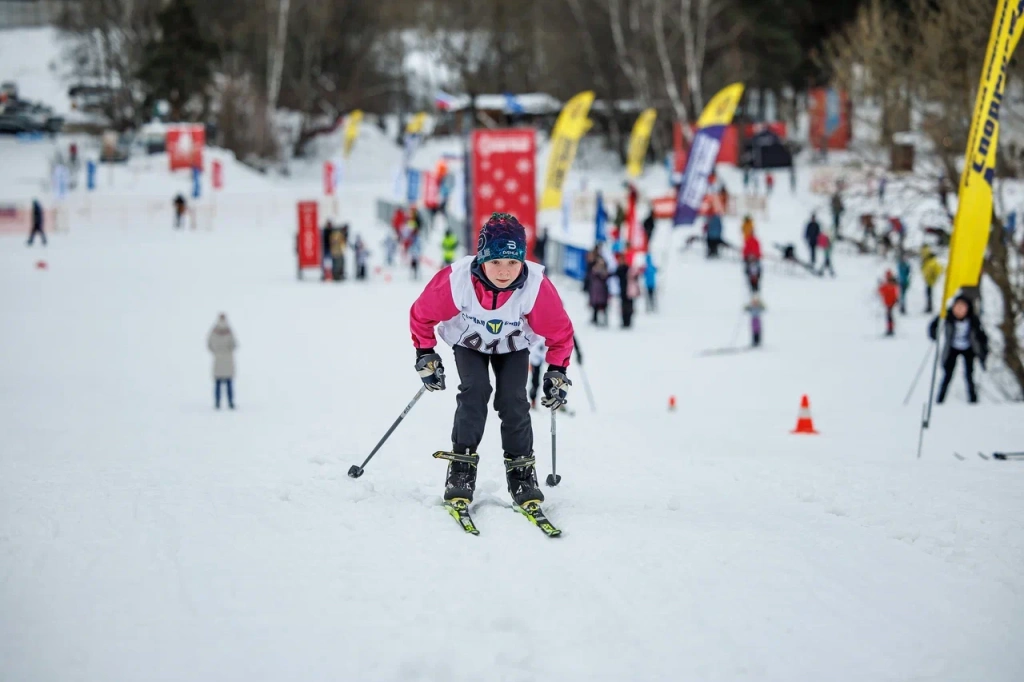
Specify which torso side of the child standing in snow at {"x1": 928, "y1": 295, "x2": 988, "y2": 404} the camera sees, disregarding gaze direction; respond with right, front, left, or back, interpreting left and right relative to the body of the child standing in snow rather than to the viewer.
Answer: front

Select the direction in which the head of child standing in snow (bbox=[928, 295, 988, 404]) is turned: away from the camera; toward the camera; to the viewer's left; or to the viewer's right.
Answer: toward the camera

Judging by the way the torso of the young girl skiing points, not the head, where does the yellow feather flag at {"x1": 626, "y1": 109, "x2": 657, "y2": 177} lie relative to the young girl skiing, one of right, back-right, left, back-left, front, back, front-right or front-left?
back

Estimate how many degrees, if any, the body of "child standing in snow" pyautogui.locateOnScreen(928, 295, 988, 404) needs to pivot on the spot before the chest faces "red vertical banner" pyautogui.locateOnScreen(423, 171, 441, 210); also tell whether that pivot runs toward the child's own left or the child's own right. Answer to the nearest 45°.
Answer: approximately 135° to the child's own right

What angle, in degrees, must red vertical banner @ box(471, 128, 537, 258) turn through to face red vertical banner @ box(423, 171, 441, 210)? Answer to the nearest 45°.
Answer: approximately 180°

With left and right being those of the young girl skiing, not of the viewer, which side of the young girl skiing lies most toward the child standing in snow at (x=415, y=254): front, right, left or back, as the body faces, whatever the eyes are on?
back

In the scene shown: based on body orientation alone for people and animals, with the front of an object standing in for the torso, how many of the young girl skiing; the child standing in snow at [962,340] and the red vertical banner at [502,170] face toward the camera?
3

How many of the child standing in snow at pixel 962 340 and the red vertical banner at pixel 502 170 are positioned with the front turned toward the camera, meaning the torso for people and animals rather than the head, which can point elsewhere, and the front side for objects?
2

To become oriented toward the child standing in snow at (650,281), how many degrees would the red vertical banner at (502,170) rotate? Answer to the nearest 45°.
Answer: approximately 45° to its left

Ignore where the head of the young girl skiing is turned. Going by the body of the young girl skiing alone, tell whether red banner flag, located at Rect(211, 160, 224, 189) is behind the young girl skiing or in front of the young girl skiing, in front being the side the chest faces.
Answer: behind

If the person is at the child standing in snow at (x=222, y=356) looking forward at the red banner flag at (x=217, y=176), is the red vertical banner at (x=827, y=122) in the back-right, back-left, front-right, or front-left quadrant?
front-right

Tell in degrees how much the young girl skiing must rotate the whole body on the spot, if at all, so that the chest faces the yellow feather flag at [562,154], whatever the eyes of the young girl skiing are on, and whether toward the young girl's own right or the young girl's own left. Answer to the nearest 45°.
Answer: approximately 180°

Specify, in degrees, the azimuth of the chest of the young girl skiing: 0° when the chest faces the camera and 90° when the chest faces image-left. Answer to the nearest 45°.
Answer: approximately 0°

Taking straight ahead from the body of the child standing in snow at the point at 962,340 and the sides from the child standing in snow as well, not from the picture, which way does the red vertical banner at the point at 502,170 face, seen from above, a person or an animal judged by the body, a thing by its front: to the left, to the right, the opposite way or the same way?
the same way

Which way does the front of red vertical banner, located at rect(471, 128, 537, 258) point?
toward the camera
